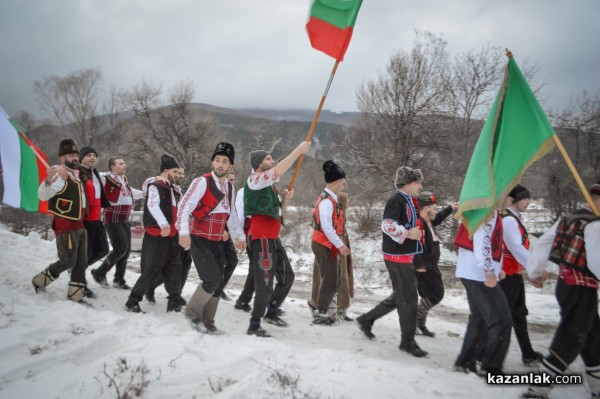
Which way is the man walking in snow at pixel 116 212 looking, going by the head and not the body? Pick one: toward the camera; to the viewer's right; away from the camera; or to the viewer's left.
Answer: to the viewer's right

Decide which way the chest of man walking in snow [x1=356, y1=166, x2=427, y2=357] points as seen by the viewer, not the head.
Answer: to the viewer's right

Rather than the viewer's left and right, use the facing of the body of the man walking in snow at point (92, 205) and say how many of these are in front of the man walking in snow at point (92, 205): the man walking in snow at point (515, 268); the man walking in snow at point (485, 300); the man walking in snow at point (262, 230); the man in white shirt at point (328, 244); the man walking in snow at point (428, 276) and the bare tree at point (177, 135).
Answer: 5

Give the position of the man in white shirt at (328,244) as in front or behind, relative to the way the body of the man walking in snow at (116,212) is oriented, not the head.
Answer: in front

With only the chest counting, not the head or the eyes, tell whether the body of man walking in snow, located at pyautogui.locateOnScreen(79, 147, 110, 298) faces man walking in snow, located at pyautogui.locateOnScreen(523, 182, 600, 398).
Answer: yes

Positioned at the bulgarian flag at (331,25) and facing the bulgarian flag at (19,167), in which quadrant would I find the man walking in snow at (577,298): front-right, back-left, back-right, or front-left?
back-left
